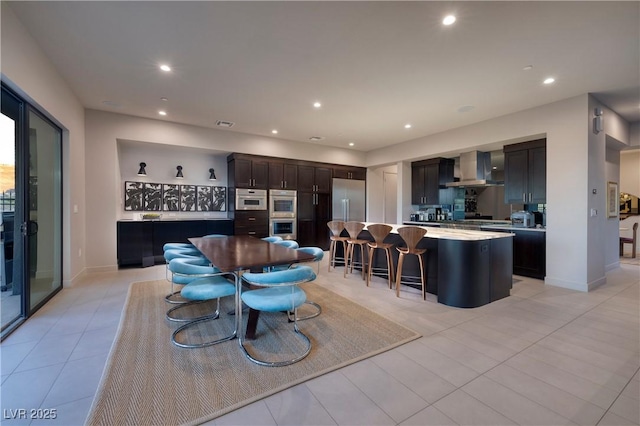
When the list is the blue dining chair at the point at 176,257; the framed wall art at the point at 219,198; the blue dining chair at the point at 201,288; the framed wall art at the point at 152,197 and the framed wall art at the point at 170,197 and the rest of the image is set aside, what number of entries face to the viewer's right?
2

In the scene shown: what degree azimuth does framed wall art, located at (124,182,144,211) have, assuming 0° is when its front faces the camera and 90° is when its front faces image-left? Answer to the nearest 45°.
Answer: approximately 0°

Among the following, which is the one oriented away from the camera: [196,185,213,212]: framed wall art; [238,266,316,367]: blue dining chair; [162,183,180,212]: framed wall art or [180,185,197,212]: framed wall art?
the blue dining chair

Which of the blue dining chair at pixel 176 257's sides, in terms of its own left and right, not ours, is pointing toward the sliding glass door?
back

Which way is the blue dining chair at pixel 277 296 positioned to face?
away from the camera

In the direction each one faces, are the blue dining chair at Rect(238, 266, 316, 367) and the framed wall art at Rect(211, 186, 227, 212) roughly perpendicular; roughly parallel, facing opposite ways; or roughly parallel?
roughly parallel, facing opposite ways

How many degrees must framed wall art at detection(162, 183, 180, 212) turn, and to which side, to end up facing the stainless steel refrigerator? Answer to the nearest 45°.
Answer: approximately 90° to its left

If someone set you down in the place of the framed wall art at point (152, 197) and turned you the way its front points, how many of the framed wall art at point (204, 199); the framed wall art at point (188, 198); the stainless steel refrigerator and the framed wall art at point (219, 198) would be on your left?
4

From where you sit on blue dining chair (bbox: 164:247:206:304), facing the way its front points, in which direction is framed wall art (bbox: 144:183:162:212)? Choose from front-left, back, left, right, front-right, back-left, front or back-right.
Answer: left

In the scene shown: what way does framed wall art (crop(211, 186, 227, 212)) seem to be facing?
toward the camera

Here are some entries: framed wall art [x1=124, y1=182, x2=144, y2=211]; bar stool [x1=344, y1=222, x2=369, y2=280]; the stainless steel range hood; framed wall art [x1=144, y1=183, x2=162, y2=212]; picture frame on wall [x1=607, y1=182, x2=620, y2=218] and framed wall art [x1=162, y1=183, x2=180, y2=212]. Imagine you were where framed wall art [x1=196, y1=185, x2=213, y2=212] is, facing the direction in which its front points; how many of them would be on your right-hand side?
3

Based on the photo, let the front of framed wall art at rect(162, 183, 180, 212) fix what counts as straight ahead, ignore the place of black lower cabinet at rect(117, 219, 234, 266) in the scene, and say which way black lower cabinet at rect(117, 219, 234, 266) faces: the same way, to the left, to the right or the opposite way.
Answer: the same way

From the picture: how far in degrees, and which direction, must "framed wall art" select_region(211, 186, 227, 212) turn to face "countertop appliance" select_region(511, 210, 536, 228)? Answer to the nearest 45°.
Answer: approximately 45° to its left

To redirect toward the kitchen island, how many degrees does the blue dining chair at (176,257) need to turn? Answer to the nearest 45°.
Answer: approximately 45° to its right

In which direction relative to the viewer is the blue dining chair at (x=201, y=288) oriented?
to the viewer's right

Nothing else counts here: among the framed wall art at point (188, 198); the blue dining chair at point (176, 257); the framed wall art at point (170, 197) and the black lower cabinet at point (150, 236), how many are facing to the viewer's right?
1
